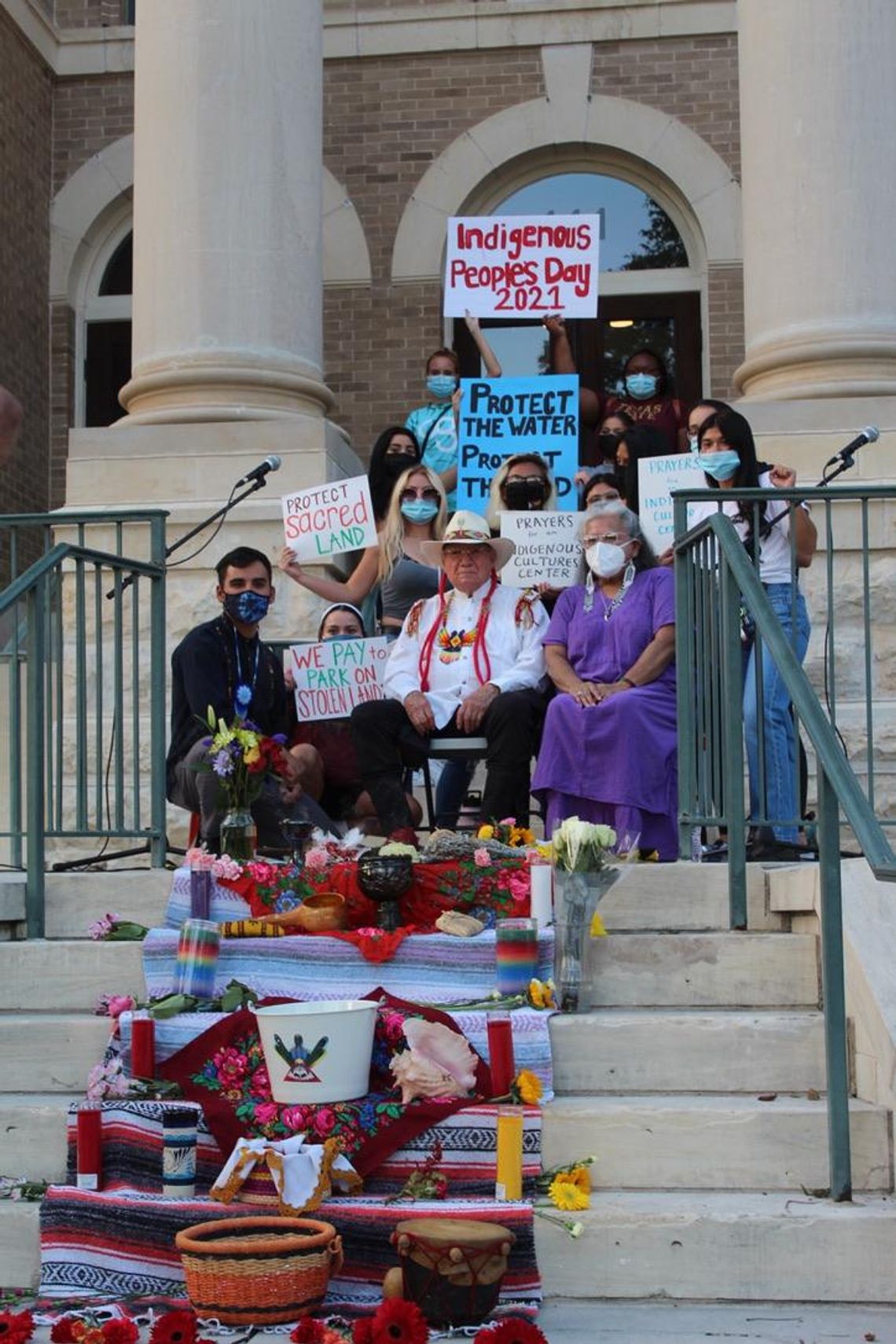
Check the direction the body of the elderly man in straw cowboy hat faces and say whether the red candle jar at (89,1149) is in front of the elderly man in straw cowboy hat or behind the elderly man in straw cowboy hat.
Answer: in front

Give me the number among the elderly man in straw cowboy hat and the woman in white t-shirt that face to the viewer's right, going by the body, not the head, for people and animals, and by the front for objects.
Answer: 0

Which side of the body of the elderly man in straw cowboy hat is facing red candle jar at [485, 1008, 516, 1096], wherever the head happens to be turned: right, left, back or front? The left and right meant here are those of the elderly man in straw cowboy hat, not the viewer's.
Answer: front

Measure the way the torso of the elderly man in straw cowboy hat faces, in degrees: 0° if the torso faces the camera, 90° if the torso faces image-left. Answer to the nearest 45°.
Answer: approximately 0°

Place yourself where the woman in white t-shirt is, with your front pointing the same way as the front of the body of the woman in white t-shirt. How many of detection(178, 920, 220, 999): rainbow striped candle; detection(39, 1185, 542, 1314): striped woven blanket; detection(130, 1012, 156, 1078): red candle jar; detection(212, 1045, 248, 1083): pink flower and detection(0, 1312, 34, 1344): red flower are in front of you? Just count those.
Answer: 5

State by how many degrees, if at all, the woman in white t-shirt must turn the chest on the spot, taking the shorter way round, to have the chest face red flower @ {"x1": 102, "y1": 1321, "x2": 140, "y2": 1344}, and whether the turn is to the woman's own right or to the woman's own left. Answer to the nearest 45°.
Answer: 0° — they already face it

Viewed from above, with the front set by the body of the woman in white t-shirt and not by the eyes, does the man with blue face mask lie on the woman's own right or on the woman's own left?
on the woman's own right

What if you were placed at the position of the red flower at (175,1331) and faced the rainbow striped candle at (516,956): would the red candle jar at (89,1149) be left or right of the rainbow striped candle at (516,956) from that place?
left

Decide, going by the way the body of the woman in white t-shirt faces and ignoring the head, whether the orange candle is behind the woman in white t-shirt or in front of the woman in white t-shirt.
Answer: in front

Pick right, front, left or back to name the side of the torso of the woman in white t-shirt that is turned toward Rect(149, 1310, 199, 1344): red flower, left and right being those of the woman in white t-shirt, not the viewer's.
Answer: front

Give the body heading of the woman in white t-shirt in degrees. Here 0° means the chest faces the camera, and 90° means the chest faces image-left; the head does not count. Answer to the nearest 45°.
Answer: approximately 45°
